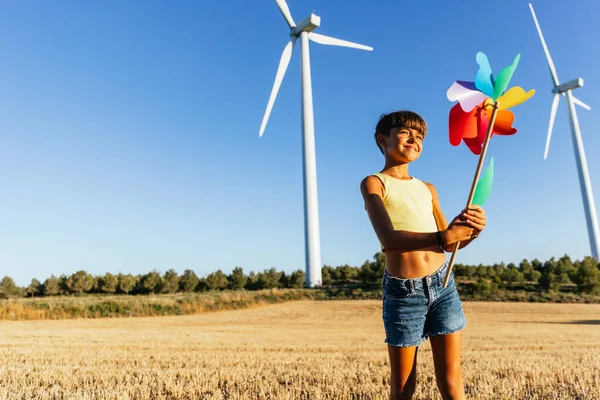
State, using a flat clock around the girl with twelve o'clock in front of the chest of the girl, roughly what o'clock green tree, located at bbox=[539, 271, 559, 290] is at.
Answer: The green tree is roughly at 8 o'clock from the girl.

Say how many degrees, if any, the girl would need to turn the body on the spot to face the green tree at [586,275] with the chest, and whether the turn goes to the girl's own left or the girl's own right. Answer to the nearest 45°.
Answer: approximately 135° to the girl's own left

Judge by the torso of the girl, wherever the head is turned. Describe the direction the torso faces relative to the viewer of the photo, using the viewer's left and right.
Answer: facing the viewer and to the right of the viewer

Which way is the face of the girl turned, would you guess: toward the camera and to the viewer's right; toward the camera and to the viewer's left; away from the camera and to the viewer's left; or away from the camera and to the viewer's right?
toward the camera and to the viewer's right
